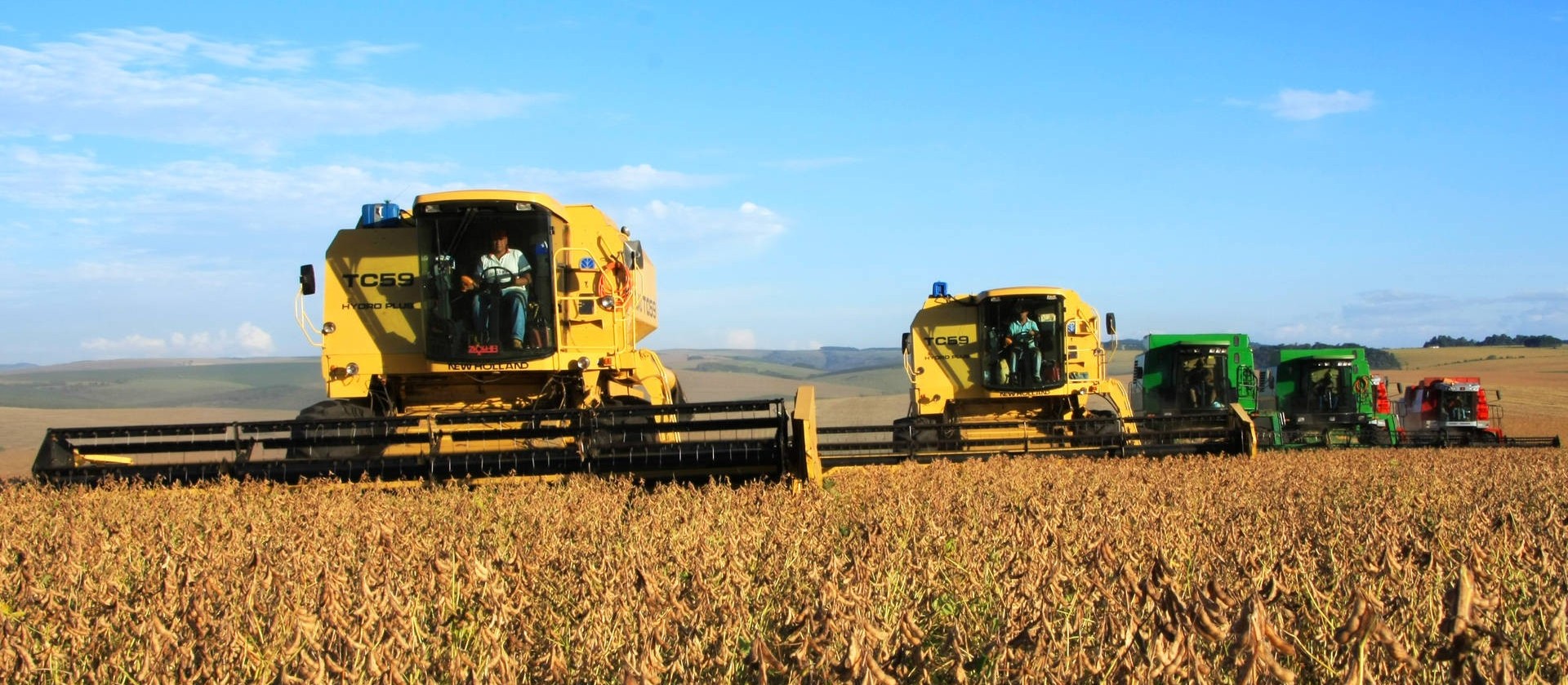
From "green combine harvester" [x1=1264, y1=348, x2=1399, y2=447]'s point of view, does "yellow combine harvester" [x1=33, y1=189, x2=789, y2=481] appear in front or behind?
in front

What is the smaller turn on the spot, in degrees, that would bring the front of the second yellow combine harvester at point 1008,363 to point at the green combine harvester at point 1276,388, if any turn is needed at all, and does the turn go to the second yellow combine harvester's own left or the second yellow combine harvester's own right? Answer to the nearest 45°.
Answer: approximately 135° to the second yellow combine harvester's own left

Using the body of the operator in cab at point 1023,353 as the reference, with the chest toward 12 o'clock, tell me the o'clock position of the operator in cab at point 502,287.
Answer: the operator in cab at point 502,287 is roughly at 1 o'clock from the operator in cab at point 1023,353.

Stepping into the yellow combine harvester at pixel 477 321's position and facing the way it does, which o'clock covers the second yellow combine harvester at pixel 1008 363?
The second yellow combine harvester is roughly at 8 o'clock from the yellow combine harvester.

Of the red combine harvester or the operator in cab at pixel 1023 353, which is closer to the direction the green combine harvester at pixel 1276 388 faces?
the operator in cab

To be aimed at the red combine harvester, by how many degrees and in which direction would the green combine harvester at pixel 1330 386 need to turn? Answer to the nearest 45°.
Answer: approximately 135° to its left

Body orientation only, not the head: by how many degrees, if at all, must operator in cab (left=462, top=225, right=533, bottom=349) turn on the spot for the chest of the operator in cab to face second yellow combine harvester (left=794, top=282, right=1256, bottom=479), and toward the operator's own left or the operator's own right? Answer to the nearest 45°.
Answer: approximately 135° to the operator's own left

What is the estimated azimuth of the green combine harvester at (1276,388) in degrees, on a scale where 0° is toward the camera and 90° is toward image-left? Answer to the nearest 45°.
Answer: approximately 0°

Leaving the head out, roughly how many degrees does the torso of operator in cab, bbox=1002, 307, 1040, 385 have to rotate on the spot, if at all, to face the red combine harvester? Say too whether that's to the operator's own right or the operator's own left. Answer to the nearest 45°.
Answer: approximately 135° to the operator's own left
